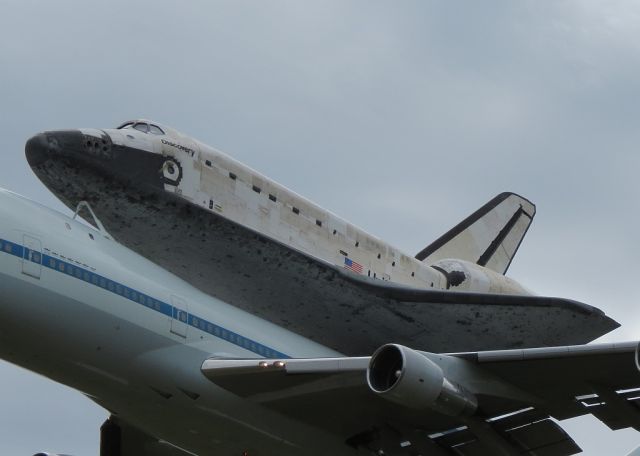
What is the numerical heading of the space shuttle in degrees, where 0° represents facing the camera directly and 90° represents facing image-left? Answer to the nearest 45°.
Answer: approximately 45°
